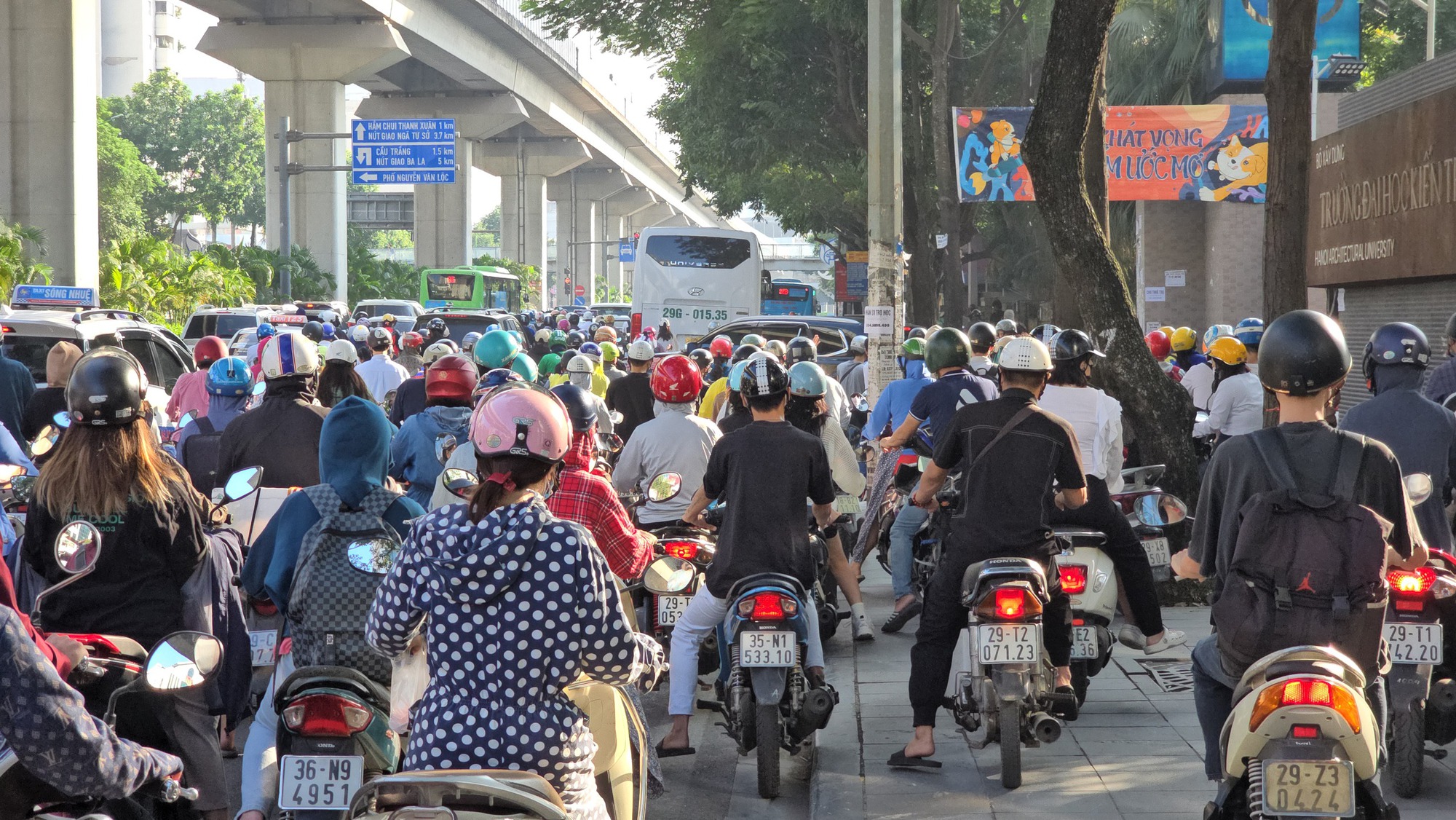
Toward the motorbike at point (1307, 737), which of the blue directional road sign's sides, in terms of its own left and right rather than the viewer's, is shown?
front

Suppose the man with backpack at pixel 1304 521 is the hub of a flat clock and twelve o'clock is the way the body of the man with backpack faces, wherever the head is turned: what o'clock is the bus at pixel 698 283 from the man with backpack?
The bus is roughly at 11 o'clock from the man with backpack.

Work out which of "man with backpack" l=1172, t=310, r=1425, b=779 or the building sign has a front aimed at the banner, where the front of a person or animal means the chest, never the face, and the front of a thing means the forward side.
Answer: the man with backpack

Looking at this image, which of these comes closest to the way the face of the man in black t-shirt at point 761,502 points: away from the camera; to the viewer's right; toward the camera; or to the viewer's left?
away from the camera

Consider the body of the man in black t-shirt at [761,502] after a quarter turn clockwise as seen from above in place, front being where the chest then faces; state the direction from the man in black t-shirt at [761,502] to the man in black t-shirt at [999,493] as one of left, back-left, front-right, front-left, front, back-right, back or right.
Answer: front

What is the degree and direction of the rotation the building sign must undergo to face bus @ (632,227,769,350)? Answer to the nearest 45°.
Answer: approximately 90° to its right

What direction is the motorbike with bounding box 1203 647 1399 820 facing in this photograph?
away from the camera

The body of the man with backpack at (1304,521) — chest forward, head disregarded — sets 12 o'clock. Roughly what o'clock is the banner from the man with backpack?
The banner is roughly at 12 o'clock from the man with backpack.

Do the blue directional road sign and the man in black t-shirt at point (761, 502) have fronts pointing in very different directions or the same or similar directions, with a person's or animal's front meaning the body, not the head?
very different directions

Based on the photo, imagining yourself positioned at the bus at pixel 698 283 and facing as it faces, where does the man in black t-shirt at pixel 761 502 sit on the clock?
The man in black t-shirt is roughly at 6 o'clock from the bus.

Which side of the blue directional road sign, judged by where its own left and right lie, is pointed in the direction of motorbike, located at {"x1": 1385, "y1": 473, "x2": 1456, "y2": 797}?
front

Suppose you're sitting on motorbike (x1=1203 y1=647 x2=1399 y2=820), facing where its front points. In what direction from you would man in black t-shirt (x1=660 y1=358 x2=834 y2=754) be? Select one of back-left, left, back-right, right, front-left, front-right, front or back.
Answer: front-left

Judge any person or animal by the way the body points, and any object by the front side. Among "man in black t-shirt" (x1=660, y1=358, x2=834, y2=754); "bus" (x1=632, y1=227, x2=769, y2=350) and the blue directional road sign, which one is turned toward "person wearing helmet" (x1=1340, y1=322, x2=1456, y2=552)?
the blue directional road sign

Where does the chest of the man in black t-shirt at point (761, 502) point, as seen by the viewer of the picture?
away from the camera

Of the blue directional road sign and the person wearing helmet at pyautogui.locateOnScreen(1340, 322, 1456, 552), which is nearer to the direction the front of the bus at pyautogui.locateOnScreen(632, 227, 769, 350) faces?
the blue directional road sign

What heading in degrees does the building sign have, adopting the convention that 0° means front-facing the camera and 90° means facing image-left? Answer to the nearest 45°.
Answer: approximately 45°

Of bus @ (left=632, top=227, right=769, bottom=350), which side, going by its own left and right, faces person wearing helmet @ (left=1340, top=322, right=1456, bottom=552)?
back
